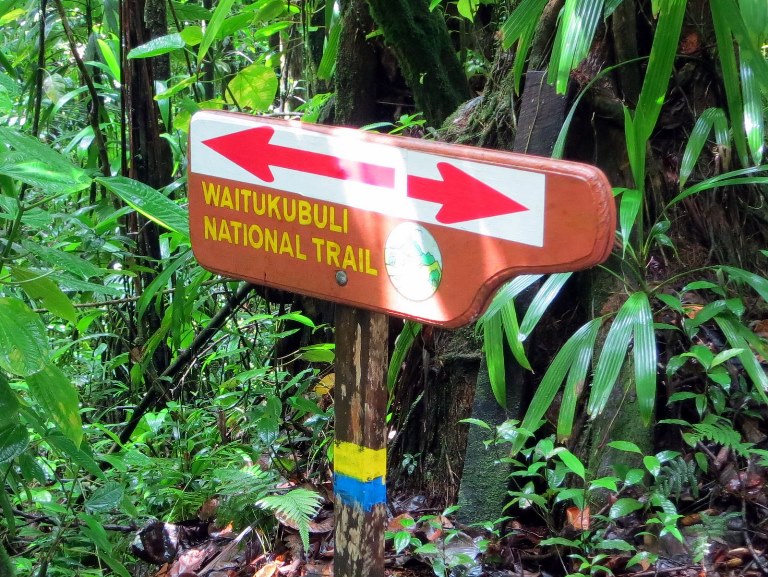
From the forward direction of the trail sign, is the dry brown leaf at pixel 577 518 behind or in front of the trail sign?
behind

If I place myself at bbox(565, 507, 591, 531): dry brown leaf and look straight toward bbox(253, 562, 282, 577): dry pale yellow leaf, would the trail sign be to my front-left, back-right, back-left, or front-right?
front-left

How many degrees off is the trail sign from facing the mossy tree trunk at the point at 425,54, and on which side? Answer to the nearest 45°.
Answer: approximately 135° to its right

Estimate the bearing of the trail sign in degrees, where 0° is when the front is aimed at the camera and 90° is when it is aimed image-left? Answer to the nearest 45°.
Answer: approximately 45°

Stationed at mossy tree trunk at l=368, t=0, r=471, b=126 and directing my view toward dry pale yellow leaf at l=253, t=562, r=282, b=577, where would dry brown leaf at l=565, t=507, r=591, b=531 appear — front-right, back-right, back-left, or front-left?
front-left

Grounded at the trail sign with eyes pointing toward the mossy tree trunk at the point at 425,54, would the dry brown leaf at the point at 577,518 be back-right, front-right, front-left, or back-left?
front-right
